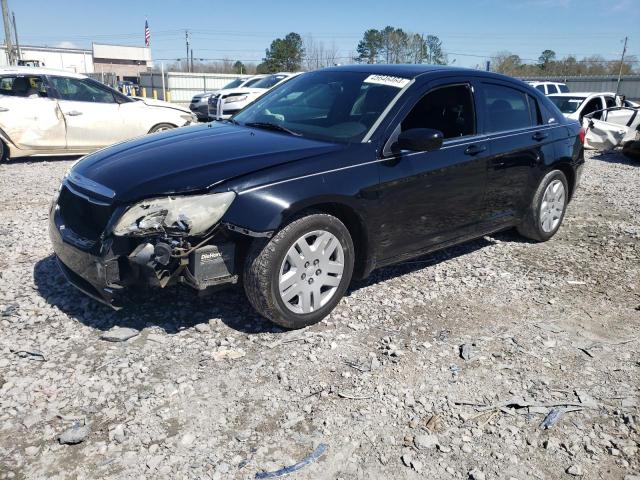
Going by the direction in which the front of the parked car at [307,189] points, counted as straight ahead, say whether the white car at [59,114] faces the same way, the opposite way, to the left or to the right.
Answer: the opposite way

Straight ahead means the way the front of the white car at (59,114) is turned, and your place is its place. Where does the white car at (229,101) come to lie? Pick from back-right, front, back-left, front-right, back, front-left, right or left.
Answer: front-left

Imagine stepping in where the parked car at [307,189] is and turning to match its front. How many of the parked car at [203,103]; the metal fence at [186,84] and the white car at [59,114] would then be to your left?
0

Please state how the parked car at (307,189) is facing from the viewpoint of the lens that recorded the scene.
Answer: facing the viewer and to the left of the viewer

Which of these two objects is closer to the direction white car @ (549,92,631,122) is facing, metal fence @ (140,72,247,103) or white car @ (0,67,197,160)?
the white car

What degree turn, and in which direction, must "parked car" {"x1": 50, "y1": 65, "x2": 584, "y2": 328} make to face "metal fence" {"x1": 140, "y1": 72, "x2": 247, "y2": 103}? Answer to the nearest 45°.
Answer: approximately 135° to its right

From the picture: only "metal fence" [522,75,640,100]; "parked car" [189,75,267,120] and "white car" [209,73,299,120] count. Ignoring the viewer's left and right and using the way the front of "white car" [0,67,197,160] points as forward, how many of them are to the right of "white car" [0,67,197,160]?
0

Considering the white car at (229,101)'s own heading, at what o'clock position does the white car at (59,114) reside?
the white car at (59,114) is roughly at 11 o'clock from the white car at (229,101).

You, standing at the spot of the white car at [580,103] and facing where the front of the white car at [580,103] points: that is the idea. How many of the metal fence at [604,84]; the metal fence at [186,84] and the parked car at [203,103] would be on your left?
0

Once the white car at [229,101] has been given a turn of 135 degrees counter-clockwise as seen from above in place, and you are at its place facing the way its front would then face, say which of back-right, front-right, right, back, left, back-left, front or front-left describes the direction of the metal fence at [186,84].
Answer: left

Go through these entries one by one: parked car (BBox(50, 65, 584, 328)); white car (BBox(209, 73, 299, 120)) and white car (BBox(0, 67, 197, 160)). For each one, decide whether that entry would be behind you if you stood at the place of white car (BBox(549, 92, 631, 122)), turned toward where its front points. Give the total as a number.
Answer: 0

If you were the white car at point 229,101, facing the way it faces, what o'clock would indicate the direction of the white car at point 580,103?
the white car at point 580,103 is roughly at 8 o'clock from the white car at point 229,101.

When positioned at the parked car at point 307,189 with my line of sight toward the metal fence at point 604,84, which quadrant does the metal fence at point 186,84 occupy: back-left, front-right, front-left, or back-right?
front-left

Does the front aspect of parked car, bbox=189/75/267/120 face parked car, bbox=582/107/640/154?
no

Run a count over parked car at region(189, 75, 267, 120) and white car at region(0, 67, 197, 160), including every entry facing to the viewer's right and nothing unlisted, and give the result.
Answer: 1

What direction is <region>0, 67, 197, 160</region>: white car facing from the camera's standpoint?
to the viewer's right

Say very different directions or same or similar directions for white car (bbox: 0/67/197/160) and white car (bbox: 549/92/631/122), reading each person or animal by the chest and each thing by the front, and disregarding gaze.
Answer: very different directions

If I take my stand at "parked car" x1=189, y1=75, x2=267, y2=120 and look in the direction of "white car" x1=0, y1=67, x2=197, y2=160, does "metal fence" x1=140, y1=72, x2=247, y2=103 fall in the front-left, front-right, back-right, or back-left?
back-right

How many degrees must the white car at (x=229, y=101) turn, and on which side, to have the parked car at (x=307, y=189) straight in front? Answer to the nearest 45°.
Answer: approximately 45° to its left

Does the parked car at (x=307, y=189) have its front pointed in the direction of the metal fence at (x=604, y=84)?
no

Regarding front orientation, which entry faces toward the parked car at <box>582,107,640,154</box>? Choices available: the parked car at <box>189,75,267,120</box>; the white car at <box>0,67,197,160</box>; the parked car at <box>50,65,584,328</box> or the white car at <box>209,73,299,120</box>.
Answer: the white car at <box>0,67,197,160</box>
